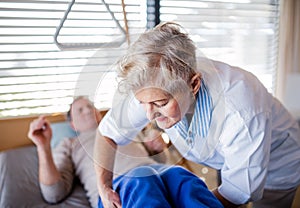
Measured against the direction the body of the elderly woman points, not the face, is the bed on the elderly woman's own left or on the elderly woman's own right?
on the elderly woman's own right

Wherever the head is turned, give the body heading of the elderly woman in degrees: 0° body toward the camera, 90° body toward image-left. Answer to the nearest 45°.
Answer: approximately 45°

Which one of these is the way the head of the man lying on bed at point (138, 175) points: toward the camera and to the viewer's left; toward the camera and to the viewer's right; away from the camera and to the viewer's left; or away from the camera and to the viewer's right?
toward the camera and to the viewer's right

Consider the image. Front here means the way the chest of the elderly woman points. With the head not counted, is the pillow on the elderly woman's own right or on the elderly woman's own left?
on the elderly woman's own right
